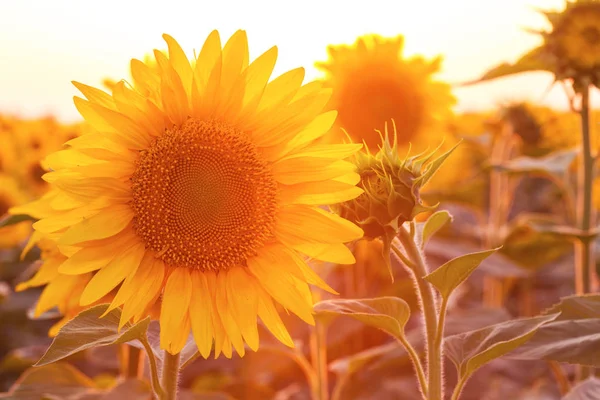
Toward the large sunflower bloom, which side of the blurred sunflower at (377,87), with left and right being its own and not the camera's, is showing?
front

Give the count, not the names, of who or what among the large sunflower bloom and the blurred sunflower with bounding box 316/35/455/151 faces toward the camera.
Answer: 2

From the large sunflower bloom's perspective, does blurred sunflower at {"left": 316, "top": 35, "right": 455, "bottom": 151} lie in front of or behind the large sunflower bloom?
behind

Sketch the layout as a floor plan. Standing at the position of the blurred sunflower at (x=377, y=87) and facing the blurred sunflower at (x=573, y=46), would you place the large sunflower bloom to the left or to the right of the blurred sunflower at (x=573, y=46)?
right

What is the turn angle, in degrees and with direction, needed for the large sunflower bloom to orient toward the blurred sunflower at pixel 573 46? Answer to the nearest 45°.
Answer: approximately 90° to its left

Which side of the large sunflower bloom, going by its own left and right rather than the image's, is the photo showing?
front

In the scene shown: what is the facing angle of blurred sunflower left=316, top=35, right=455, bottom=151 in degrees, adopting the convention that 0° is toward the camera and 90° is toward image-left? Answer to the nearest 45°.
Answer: approximately 0°

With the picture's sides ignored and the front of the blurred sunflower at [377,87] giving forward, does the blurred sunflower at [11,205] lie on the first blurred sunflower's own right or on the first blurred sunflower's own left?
on the first blurred sunflower's own right
